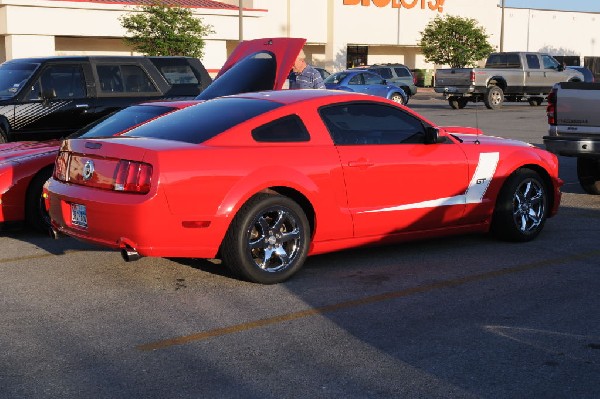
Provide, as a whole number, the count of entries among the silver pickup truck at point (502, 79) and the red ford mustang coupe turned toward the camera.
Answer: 0

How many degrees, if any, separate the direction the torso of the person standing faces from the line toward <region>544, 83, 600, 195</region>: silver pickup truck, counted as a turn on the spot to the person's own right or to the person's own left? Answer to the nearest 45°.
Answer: approximately 135° to the person's own left

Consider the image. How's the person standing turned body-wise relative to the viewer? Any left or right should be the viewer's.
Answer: facing the viewer and to the left of the viewer

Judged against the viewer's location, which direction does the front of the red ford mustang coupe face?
facing away from the viewer and to the right of the viewer

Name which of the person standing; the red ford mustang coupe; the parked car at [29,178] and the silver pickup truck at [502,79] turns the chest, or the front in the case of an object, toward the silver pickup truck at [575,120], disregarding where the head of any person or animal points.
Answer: the red ford mustang coupe

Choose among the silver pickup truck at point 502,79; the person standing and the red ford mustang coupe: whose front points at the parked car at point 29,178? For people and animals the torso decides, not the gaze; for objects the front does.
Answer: the person standing

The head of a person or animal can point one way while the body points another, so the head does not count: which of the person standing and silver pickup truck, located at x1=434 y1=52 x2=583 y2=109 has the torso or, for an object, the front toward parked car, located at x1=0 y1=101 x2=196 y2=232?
the person standing

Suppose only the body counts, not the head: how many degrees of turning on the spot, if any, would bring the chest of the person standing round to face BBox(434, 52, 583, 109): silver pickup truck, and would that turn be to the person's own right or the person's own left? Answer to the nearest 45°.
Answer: approximately 135° to the person's own right

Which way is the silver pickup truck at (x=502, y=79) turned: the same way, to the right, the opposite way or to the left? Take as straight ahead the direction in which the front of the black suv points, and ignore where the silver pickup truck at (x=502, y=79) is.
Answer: the opposite way

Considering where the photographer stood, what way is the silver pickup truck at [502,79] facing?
facing away from the viewer and to the right of the viewer

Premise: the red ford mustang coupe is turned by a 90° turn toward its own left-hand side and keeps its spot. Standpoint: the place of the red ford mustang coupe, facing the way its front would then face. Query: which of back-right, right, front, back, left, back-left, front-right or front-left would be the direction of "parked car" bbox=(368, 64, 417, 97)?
front-right

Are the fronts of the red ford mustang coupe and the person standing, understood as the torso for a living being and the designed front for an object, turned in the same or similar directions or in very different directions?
very different directions
